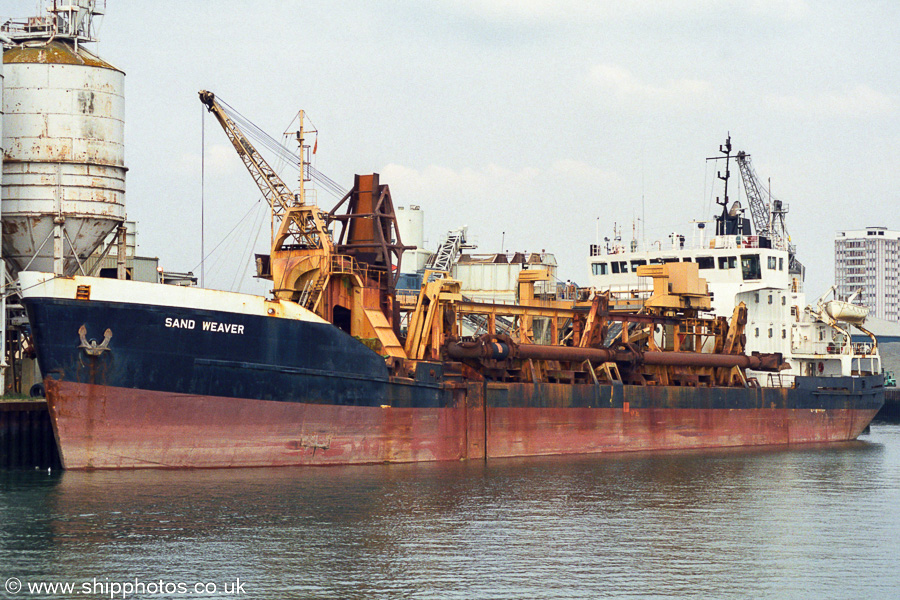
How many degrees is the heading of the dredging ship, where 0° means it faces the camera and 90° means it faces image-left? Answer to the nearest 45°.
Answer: approximately 45°
